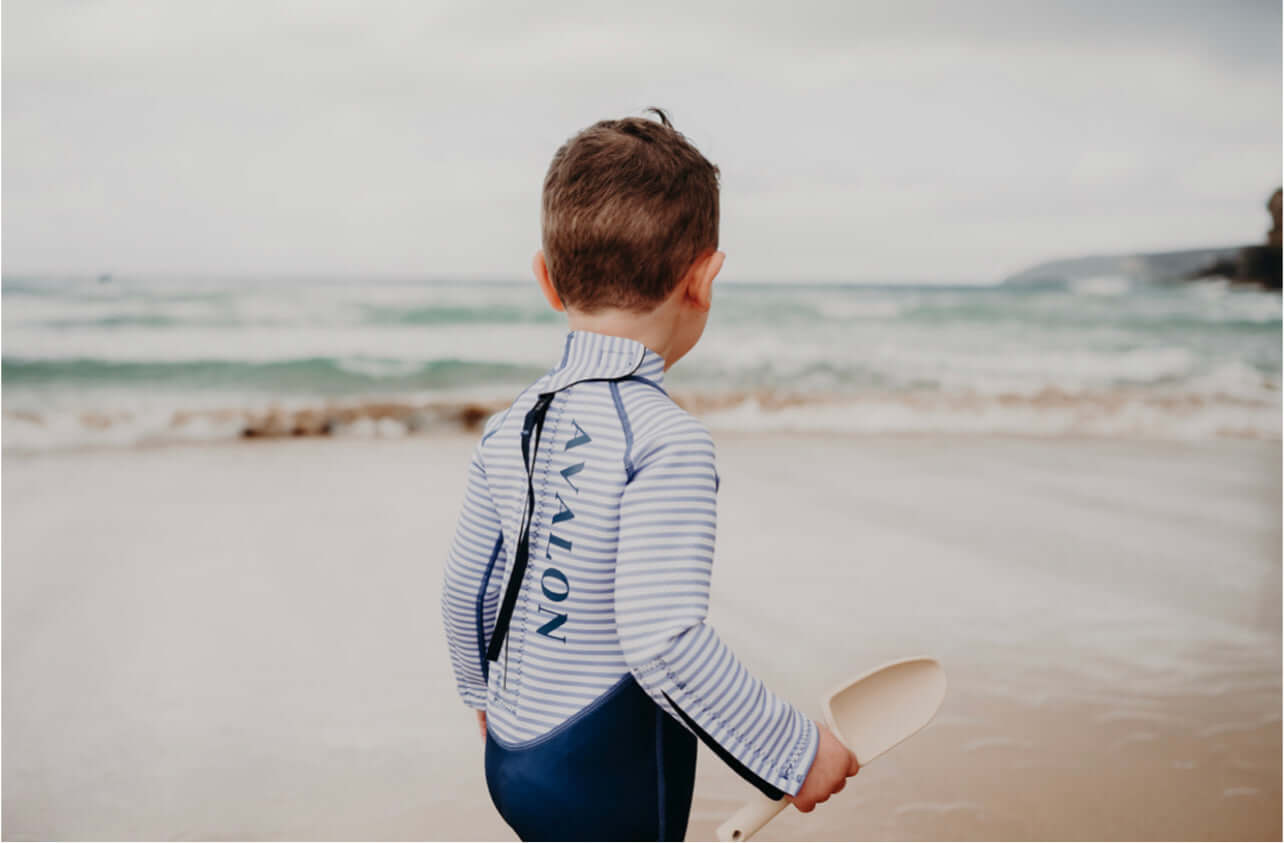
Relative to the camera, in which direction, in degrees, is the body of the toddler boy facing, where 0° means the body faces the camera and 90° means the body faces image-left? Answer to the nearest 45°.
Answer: approximately 225°
